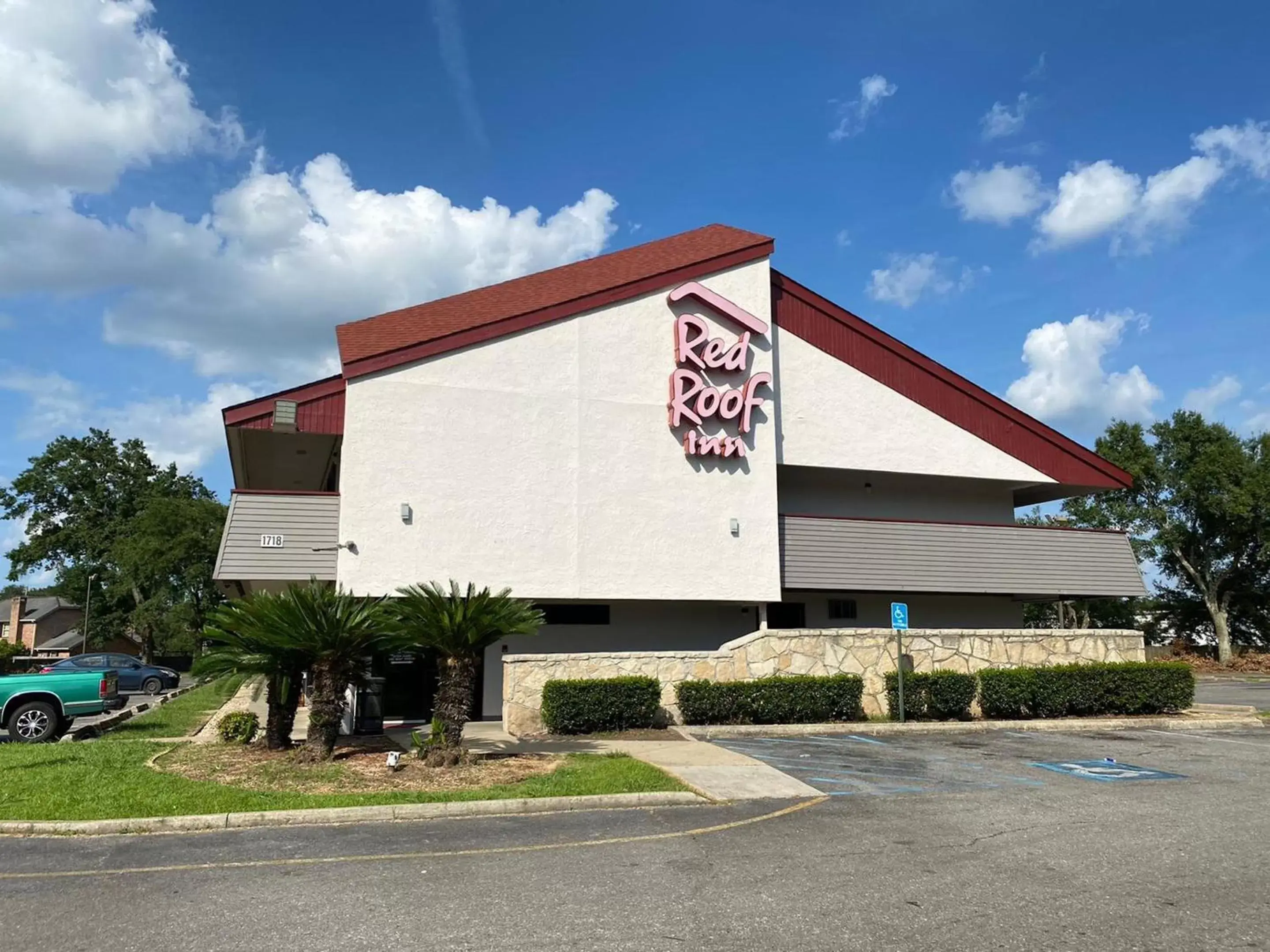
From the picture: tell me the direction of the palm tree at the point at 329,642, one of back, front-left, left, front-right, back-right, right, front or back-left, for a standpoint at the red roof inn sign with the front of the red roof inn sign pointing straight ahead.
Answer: front-right

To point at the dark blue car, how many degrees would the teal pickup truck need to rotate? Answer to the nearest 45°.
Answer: approximately 90° to its right

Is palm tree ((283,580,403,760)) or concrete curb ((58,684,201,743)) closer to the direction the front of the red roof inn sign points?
the palm tree

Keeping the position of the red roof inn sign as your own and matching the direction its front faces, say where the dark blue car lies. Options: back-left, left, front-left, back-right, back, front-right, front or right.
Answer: back-right

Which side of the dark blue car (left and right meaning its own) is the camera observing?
right

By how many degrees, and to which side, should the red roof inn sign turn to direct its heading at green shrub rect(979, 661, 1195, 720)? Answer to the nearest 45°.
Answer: approximately 90° to its left

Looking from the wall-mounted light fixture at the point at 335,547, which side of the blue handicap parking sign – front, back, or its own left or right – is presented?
right

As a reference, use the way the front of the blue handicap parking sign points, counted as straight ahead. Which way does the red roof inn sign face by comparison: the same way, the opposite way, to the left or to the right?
the same way

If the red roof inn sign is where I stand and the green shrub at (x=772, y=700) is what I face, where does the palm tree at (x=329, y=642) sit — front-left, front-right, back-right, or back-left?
front-right

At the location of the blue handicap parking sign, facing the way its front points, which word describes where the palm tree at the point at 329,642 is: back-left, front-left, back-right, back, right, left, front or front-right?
front-right

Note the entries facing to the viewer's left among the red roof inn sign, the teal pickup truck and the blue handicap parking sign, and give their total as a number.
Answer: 1

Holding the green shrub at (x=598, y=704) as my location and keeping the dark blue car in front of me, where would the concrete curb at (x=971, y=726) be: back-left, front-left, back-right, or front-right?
back-right

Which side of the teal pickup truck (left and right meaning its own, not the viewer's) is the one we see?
left

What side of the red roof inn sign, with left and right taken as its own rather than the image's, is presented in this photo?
front
